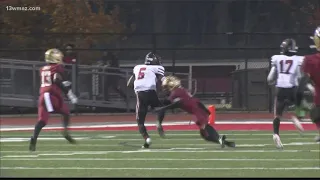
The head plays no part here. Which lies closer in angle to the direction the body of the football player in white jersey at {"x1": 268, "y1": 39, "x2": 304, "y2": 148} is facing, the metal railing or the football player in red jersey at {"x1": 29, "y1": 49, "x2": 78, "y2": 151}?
the metal railing

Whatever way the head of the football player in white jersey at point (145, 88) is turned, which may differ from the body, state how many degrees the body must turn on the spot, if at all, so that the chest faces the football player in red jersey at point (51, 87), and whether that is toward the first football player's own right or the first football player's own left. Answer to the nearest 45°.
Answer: approximately 135° to the first football player's own left

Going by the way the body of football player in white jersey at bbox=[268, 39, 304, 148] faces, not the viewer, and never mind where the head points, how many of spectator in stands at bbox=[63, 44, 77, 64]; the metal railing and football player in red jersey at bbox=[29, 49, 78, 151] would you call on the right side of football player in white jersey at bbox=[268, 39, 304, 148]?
0

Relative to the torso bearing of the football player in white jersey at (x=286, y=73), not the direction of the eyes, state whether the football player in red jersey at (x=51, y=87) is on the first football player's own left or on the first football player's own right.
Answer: on the first football player's own left

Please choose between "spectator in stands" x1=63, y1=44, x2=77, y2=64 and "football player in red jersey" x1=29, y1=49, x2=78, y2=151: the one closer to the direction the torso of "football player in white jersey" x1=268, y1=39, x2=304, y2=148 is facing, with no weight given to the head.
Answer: the spectator in stands

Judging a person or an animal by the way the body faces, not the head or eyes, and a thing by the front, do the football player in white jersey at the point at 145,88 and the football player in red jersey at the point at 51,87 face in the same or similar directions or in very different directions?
same or similar directions

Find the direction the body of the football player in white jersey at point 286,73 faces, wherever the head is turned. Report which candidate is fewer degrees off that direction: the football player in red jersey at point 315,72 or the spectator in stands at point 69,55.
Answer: the spectator in stands

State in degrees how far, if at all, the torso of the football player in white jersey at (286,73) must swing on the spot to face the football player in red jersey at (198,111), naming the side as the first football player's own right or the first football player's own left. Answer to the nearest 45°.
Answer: approximately 90° to the first football player's own left

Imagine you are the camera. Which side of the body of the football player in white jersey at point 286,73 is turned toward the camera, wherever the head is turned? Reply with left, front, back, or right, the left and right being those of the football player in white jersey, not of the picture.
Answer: back

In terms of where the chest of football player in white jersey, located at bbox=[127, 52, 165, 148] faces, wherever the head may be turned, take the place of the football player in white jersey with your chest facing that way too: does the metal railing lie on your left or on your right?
on your left

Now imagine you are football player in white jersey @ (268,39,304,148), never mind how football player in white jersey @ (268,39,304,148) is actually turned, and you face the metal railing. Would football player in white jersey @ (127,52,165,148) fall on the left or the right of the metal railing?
left

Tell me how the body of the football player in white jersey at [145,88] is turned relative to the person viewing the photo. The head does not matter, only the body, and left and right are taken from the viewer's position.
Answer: facing away from the viewer and to the right of the viewer
